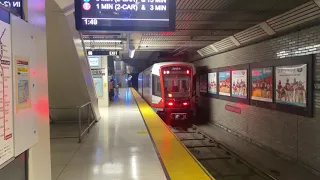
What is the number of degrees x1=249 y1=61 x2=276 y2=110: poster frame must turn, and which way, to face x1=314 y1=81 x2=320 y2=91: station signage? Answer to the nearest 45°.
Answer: approximately 90° to its left

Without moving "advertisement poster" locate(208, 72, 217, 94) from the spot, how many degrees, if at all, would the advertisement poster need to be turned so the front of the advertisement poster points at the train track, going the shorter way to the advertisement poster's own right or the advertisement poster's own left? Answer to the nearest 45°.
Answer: approximately 45° to the advertisement poster's own left

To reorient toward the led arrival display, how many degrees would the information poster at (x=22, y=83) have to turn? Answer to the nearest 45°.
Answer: approximately 90° to its left

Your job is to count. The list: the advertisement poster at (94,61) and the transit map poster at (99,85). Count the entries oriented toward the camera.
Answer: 2

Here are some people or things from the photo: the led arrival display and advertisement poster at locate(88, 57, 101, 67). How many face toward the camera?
2

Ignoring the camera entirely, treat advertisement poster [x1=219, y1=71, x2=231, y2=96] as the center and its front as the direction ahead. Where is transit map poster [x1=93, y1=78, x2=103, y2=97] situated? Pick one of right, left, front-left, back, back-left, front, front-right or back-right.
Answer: front-right

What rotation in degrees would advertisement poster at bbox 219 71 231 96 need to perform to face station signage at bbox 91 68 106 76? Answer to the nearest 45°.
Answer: approximately 45° to its right

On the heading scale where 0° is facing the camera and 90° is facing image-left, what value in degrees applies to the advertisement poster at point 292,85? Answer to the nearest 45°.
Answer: approximately 45°

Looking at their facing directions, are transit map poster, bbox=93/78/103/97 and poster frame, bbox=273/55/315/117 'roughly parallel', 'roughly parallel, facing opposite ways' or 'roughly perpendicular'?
roughly perpendicular

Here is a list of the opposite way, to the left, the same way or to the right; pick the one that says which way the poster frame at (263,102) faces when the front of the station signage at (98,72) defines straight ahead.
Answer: to the right

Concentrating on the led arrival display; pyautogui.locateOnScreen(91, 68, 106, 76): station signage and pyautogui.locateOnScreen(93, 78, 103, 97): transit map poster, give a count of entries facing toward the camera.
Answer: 3

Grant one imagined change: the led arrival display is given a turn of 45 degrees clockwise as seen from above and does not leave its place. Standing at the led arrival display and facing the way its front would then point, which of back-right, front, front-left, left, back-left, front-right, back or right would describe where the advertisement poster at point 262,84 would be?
back
